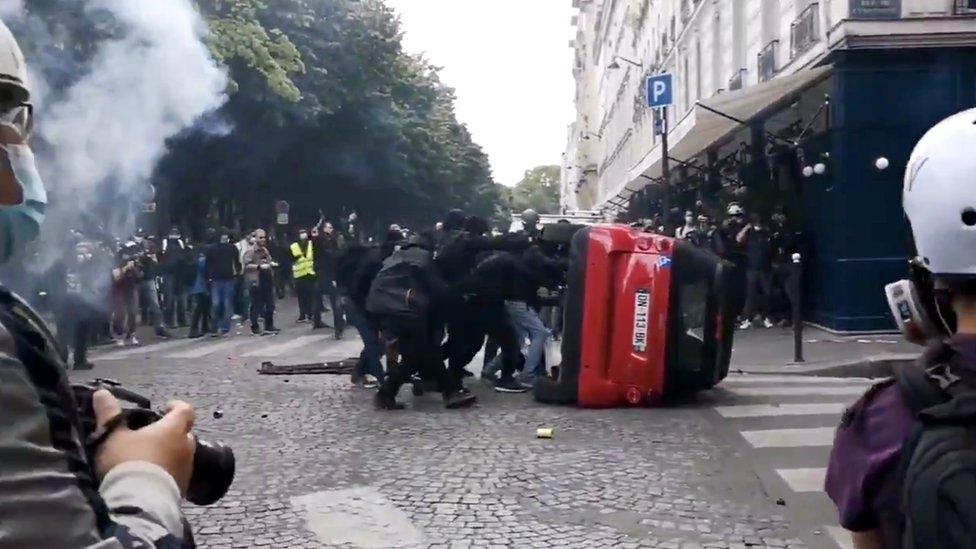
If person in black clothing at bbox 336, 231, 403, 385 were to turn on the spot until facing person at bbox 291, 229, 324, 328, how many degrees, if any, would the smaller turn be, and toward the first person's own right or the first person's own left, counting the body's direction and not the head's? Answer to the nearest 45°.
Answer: approximately 90° to the first person's own left

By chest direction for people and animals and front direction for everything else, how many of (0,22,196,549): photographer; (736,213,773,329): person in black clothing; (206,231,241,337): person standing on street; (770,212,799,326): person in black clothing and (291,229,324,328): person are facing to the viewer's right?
1

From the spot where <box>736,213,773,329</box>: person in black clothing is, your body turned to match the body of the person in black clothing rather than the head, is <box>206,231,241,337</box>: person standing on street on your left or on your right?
on your right

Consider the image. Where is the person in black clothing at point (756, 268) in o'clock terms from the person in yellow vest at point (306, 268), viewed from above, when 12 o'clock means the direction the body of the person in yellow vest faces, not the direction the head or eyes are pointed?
The person in black clothing is roughly at 10 o'clock from the person in yellow vest.

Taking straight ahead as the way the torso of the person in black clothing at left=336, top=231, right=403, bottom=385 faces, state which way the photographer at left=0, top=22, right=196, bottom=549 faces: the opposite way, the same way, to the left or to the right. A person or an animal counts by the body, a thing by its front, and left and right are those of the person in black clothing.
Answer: the same way

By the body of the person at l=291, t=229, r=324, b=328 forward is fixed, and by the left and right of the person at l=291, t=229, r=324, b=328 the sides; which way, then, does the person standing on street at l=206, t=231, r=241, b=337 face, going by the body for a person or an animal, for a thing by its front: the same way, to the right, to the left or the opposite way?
the same way

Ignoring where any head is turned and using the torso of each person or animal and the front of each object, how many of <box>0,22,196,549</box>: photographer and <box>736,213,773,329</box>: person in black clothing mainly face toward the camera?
1

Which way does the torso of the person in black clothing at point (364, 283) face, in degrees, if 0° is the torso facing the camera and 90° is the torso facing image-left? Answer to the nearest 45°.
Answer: approximately 270°

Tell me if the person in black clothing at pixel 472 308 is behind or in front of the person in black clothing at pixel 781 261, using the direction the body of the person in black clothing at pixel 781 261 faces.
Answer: in front

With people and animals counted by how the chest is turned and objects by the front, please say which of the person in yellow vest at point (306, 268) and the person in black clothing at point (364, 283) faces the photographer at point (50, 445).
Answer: the person in yellow vest

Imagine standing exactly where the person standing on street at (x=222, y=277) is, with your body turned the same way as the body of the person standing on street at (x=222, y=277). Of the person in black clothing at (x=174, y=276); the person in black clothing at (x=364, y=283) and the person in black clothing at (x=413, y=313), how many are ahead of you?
2

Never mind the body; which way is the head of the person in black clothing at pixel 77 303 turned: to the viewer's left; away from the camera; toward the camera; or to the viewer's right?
toward the camera

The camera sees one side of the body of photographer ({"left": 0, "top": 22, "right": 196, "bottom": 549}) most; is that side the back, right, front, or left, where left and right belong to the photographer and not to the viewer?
right

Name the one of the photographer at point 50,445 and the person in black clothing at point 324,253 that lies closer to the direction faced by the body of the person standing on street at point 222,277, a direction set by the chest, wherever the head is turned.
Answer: the photographer

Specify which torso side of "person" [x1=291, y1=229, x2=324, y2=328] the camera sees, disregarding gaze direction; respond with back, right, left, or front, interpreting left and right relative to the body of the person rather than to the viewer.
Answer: front

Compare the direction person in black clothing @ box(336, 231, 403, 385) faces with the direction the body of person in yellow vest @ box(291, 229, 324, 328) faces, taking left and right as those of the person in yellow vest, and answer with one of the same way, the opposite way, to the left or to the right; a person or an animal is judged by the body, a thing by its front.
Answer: to the left

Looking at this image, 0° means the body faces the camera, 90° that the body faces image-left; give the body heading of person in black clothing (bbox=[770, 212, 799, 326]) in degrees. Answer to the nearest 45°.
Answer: approximately 45°

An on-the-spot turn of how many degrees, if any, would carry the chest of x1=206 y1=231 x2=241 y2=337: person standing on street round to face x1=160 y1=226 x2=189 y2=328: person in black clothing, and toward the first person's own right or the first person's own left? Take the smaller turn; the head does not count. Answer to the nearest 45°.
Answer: approximately 135° to the first person's own right
